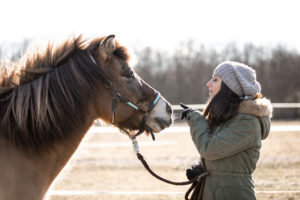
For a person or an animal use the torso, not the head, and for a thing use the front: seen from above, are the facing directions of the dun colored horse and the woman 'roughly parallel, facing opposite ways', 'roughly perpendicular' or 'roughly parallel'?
roughly parallel, facing opposite ways

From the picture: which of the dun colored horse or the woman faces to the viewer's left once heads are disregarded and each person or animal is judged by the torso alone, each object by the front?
the woman

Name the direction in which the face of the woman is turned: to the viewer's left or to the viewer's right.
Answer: to the viewer's left

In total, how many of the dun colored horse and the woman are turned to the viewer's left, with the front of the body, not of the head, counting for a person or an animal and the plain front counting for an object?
1

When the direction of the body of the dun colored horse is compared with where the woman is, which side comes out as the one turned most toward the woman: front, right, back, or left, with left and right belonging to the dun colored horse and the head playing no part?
front

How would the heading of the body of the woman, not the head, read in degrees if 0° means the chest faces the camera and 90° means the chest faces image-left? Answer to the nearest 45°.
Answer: approximately 90°

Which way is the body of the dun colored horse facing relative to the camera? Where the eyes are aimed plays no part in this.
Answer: to the viewer's right

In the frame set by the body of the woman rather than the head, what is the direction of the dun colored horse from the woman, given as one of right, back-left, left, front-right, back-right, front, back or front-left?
front
